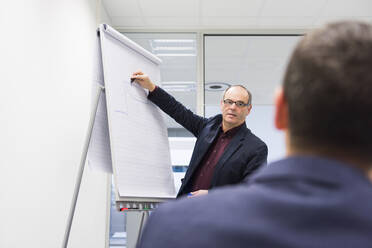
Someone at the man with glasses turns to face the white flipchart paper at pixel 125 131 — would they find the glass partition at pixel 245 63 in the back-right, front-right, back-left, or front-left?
back-right

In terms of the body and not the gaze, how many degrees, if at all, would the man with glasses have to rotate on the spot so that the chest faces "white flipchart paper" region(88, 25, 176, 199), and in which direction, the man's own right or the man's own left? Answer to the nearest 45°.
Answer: approximately 45° to the man's own right

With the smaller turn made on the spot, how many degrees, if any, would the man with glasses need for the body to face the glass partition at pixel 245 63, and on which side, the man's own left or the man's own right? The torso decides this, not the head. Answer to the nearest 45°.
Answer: approximately 135° to the man's own right

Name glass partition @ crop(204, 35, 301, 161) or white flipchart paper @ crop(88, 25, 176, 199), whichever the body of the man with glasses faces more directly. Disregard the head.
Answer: the white flipchart paper
